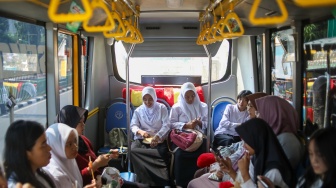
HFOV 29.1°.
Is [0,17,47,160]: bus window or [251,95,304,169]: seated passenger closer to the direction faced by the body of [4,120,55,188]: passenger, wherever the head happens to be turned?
the seated passenger

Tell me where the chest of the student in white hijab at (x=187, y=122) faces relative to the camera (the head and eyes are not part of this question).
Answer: toward the camera

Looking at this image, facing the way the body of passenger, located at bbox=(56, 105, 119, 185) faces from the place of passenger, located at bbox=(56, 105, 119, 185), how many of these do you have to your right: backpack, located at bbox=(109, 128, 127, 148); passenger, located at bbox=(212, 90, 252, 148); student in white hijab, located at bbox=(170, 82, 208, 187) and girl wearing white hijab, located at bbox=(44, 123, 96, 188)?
1

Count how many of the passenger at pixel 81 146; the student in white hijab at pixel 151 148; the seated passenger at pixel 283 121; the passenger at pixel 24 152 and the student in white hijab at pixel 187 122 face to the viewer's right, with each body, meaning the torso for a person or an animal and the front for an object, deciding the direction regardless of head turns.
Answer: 2

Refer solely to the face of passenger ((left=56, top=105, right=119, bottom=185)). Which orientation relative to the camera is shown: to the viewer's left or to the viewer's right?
to the viewer's right

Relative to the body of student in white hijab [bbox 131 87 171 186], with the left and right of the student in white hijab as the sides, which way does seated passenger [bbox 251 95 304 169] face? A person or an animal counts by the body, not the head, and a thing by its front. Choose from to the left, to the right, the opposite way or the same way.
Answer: to the right

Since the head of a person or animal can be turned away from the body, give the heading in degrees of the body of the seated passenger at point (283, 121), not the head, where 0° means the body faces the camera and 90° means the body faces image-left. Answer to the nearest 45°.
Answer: approximately 90°
